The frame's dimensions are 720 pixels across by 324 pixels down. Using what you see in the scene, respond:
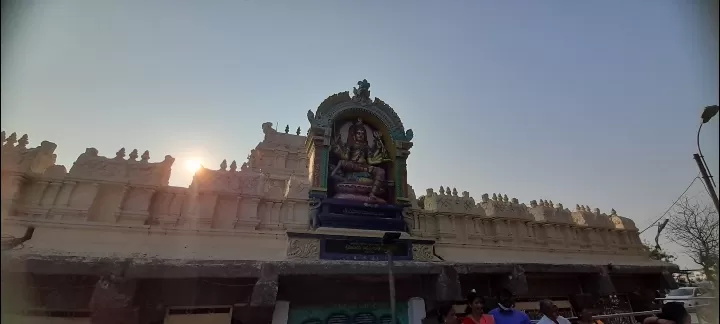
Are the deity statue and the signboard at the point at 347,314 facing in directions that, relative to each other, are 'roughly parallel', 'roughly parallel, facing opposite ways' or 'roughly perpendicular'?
roughly parallel

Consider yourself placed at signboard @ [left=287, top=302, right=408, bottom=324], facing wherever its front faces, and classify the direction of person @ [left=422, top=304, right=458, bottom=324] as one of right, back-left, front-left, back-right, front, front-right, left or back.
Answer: left

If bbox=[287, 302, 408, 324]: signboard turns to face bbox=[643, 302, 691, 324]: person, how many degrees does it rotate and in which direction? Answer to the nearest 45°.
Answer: approximately 45° to its left

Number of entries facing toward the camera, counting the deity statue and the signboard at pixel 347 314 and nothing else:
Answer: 2

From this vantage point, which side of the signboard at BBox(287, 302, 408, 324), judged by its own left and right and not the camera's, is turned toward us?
front
